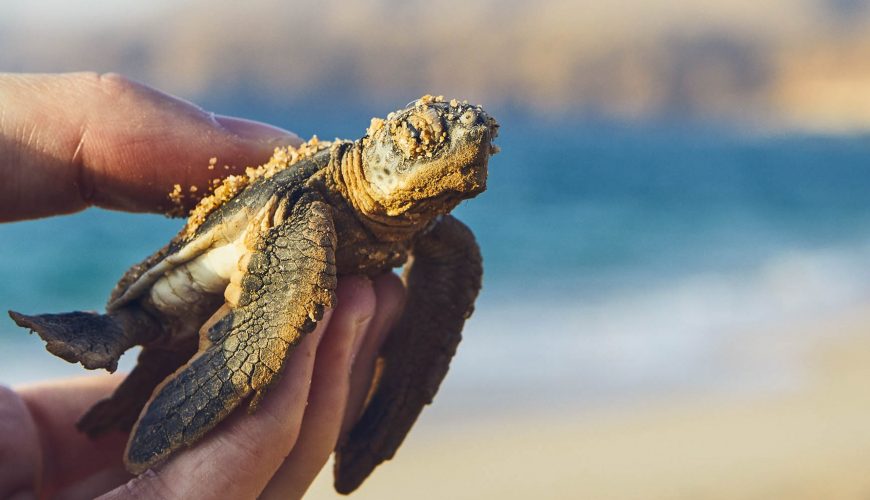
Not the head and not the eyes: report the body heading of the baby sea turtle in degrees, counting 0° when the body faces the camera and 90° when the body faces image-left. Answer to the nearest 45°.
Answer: approximately 315°
